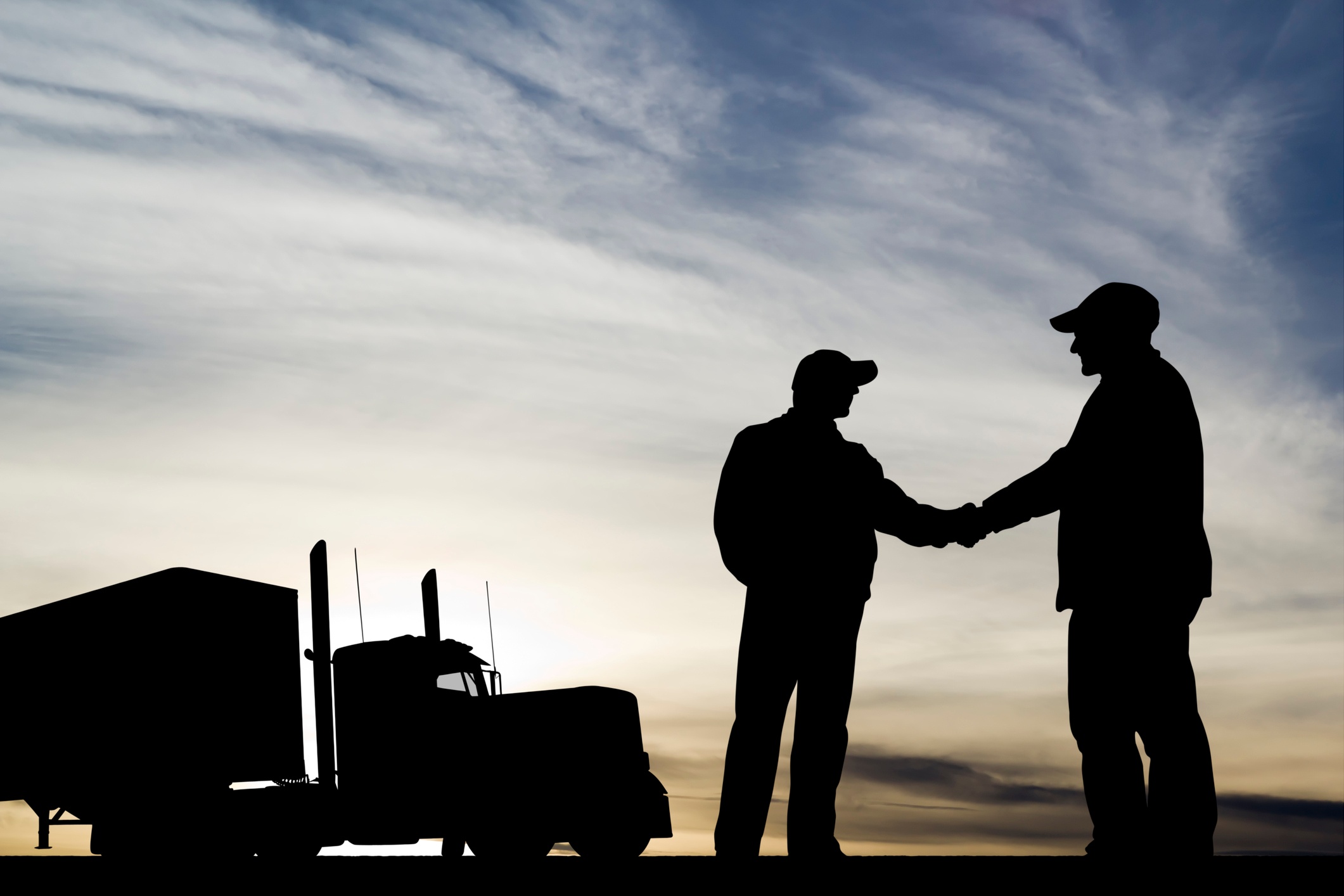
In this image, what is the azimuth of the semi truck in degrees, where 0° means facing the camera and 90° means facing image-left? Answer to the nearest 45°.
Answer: approximately 315°

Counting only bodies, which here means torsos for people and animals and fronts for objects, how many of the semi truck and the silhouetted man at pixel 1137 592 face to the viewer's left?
1

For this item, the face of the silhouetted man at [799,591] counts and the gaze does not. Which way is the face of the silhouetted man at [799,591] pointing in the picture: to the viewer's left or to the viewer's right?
to the viewer's right

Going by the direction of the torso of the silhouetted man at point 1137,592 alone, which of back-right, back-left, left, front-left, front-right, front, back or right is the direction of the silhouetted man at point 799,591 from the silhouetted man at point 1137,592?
front

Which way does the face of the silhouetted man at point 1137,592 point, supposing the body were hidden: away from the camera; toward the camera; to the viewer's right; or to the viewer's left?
to the viewer's left

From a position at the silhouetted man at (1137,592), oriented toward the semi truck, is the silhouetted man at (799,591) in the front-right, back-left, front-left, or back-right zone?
front-left

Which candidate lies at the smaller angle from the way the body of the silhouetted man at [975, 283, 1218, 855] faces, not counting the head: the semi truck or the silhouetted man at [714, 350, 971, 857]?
the silhouetted man

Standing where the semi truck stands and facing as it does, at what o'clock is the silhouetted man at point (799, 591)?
The silhouetted man is roughly at 1 o'clock from the semi truck.

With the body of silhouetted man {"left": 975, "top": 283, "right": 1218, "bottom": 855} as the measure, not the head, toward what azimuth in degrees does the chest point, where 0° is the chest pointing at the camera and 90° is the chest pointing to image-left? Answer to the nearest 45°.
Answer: approximately 90°

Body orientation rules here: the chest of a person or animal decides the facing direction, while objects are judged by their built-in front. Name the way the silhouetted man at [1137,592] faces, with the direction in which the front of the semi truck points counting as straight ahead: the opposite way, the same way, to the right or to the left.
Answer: the opposite way

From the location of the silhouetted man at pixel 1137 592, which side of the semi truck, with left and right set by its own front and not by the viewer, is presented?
front
